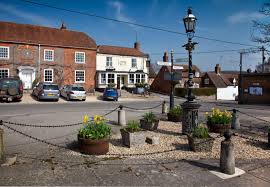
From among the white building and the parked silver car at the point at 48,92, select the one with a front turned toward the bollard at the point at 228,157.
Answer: the white building

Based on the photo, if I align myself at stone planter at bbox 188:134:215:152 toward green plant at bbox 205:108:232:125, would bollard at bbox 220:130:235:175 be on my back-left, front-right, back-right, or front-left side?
back-right

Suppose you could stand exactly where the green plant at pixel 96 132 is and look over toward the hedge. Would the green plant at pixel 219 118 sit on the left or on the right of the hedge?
right

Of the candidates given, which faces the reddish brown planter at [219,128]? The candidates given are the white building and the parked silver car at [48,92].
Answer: the white building

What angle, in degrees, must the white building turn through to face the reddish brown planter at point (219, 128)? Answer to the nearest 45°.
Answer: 0° — it already faces it

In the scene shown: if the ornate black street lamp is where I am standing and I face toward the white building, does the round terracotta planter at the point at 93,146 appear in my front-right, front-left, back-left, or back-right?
back-left

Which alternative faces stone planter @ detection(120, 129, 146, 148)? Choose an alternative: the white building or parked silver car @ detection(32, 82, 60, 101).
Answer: the white building

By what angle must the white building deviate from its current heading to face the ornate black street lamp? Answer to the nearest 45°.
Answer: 0° — it already faces it

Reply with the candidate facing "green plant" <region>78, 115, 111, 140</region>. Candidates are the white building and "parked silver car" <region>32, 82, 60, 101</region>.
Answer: the white building

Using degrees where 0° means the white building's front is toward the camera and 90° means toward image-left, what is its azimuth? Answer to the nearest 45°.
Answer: approximately 0°

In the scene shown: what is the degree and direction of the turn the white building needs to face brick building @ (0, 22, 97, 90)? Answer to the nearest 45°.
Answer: approximately 45° to its right
